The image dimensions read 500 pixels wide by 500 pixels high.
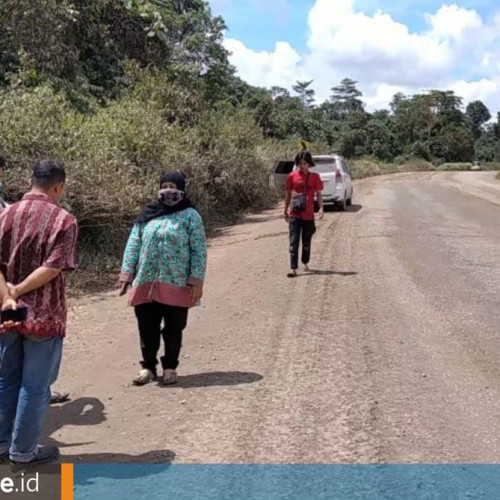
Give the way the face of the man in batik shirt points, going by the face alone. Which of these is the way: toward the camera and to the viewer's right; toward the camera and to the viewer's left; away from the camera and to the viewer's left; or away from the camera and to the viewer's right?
away from the camera and to the viewer's right

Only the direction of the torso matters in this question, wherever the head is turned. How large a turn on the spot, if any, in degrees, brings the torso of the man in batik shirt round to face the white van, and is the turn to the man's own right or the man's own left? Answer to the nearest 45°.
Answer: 0° — they already face it

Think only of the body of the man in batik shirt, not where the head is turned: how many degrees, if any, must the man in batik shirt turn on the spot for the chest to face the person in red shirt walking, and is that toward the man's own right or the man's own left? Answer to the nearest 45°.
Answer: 0° — they already face them

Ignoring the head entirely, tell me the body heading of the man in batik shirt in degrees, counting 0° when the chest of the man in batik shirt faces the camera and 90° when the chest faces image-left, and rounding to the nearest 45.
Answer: approximately 225°

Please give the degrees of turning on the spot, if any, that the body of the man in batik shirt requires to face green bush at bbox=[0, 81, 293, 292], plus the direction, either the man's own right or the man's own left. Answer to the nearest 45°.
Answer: approximately 45° to the man's own left
